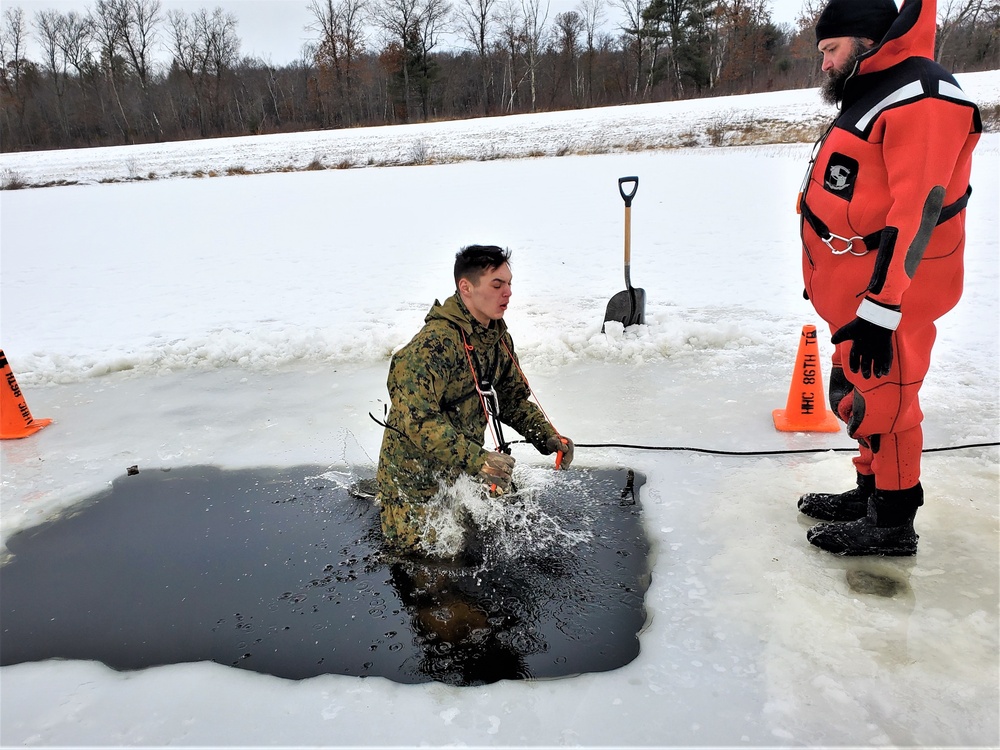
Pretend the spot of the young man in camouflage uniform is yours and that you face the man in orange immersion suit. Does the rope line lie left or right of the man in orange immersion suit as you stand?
left

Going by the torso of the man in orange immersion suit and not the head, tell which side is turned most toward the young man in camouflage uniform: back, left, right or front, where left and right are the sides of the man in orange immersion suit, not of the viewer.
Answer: front

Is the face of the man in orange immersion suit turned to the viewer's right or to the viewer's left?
to the viewer's left

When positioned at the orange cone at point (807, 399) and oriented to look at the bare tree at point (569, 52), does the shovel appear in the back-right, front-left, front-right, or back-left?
front-left

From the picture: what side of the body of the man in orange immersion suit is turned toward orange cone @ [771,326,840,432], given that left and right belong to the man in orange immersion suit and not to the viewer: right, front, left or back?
right

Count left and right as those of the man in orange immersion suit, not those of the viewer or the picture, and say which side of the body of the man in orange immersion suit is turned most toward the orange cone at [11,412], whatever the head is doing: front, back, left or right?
front

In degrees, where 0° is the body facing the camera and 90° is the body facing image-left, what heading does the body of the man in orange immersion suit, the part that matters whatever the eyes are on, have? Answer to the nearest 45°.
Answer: approximately 90°

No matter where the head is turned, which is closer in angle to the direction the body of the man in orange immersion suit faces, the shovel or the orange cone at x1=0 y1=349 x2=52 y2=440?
the orange cone

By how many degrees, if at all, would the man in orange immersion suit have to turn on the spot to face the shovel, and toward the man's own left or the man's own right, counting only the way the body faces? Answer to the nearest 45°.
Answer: approximately 45° to the man's own right
